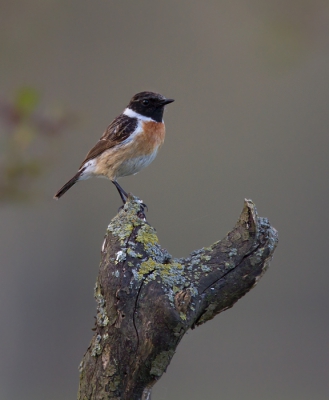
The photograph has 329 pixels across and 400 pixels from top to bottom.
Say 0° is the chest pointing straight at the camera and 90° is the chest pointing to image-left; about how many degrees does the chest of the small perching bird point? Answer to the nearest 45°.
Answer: approximately 270°

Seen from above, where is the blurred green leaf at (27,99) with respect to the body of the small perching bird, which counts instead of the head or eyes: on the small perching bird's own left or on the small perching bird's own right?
on the small perching bird's own left
